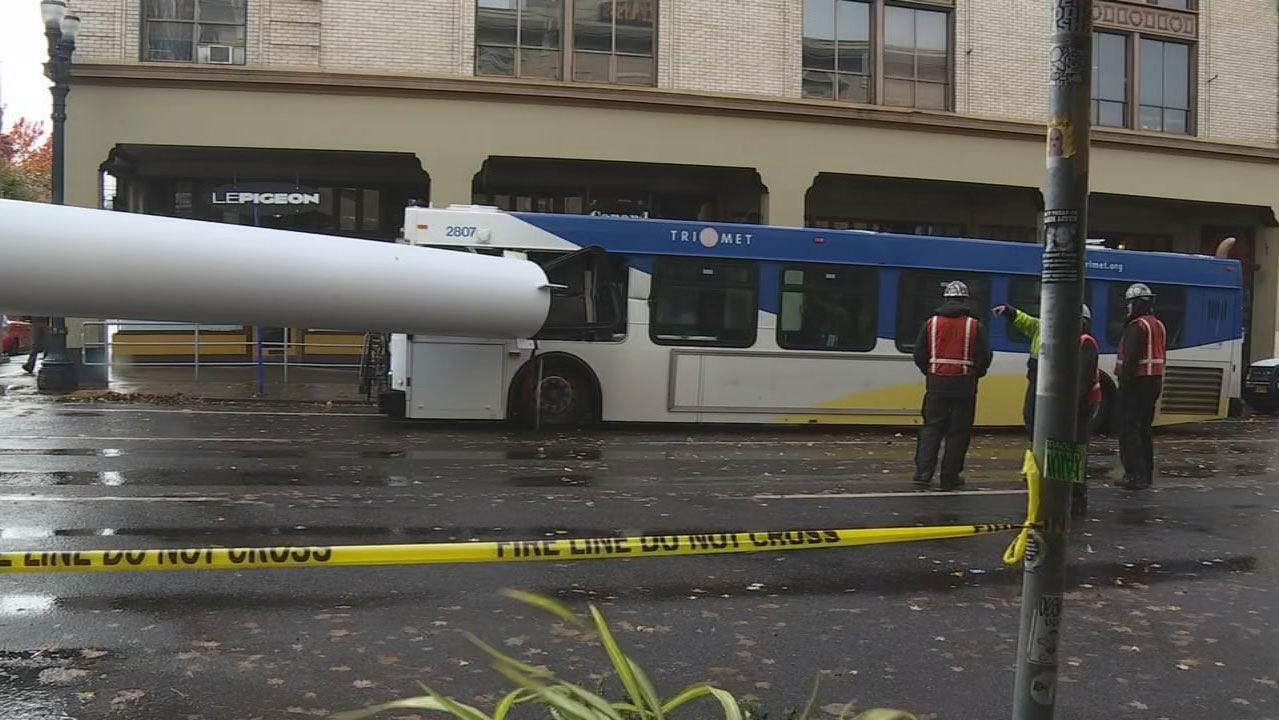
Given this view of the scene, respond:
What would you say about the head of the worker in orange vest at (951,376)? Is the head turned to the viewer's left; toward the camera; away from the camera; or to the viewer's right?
away from the camera

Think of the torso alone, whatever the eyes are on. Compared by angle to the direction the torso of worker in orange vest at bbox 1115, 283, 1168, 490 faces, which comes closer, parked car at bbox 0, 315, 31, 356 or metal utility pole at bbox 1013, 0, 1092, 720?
the parked car

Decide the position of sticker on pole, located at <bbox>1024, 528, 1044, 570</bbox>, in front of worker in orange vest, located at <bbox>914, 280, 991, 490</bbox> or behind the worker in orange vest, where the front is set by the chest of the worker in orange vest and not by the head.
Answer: behind

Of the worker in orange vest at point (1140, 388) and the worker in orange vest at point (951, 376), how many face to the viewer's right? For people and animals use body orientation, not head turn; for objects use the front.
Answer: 0

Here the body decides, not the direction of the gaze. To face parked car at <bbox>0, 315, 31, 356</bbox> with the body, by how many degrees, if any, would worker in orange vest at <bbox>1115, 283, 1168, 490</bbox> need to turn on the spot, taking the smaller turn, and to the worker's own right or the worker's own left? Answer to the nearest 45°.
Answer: approximately 45° to the worker's own left

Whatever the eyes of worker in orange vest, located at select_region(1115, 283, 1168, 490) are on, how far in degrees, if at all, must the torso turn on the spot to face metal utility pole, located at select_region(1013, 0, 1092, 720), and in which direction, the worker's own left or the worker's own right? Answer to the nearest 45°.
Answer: approximately 135° to the worker's own left

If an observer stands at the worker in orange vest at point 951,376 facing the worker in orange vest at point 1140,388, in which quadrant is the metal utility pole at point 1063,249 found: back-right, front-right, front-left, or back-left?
back-right

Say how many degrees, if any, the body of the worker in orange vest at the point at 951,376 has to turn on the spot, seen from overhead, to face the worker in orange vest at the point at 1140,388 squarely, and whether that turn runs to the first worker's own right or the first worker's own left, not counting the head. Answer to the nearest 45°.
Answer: approximately 45° to the first worker's own right

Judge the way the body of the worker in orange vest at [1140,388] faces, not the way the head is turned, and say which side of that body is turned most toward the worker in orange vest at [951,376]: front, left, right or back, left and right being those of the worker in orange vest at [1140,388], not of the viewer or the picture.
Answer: left

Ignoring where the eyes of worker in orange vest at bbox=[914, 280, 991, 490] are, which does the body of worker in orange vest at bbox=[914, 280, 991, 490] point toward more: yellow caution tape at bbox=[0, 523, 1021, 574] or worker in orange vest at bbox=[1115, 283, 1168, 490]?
the worker in orange vest

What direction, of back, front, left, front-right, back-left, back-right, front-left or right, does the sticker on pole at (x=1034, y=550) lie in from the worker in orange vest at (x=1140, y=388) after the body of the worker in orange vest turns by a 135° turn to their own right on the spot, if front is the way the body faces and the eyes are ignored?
right

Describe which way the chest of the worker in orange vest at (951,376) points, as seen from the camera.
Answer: away from the camera

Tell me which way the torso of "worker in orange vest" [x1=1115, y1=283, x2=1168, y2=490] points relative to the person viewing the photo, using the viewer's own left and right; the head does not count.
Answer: facing away from the viewer and to the left of the viewer

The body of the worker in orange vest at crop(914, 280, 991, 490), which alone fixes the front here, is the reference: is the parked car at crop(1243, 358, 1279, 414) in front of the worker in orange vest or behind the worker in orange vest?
in front
